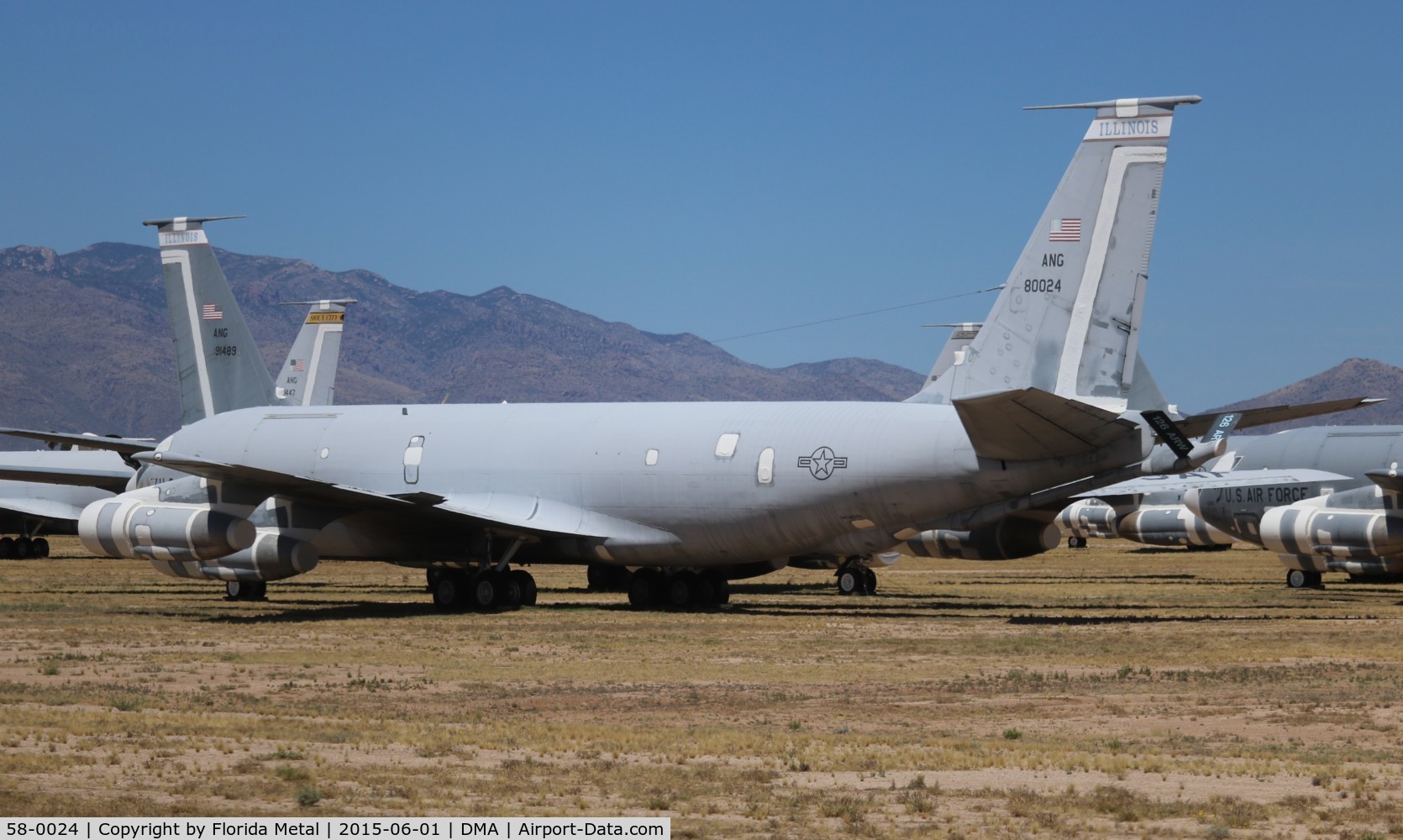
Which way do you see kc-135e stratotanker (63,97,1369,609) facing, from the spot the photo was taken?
facing away from the viewer and to the left of the viewer
